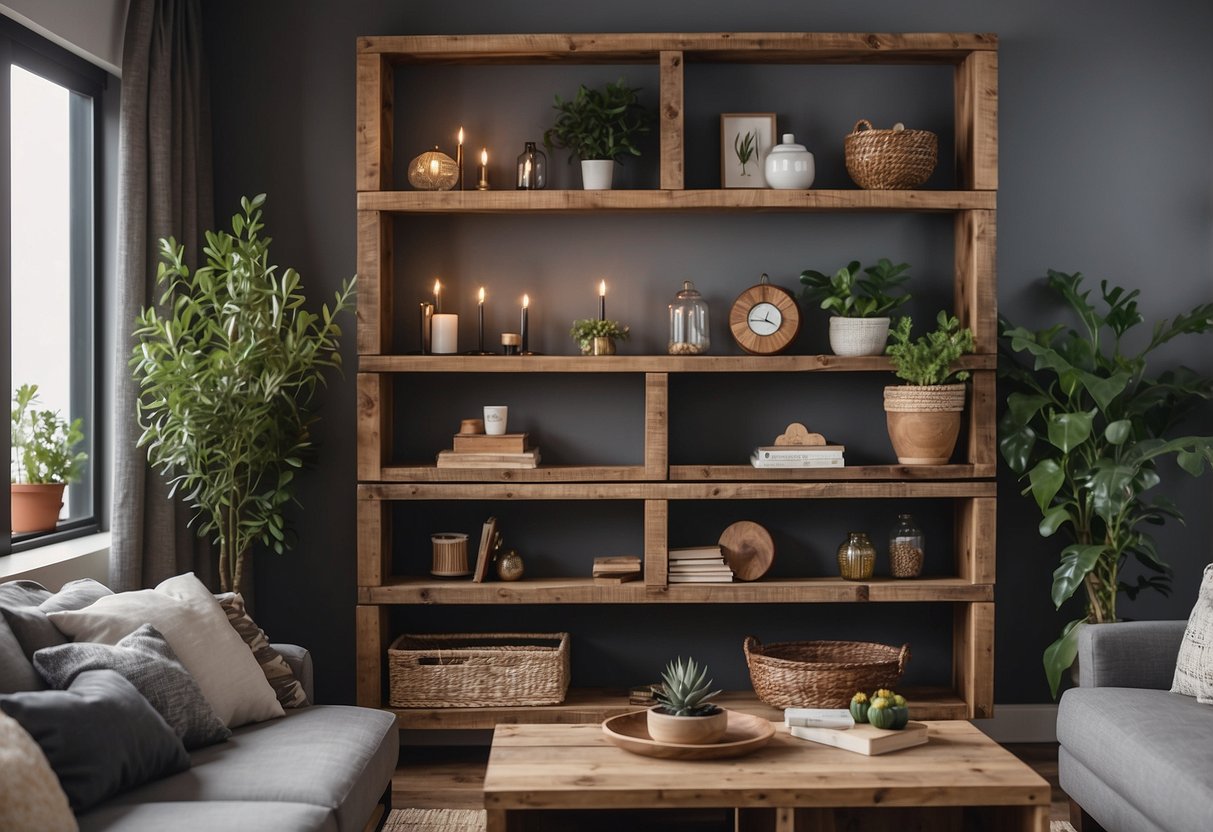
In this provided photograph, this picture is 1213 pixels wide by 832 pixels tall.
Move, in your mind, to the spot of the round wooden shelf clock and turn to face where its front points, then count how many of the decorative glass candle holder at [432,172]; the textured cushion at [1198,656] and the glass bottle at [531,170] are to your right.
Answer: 2

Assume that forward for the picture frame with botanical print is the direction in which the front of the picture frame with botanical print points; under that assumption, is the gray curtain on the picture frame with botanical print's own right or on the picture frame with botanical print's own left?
on the picture frame with botanical print's own right

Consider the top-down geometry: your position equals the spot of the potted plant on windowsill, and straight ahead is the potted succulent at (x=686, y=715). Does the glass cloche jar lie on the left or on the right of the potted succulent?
left

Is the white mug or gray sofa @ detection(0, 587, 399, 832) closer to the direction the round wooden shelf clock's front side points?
the gray sofa

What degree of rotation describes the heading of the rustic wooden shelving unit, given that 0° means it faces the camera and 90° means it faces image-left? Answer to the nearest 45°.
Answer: approximately 0°

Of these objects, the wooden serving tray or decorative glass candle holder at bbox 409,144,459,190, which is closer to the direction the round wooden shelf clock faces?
the wooden serving tray

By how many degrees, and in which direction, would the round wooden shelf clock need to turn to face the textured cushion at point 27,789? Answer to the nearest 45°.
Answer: approximately 45° to its right

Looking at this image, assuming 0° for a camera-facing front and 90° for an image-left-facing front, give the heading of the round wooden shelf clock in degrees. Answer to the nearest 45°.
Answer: approximately 0°

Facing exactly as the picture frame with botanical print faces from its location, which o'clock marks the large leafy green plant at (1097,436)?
The large leafy green plant is roughly at 9 o'clock from the picture frame with botanical print.
